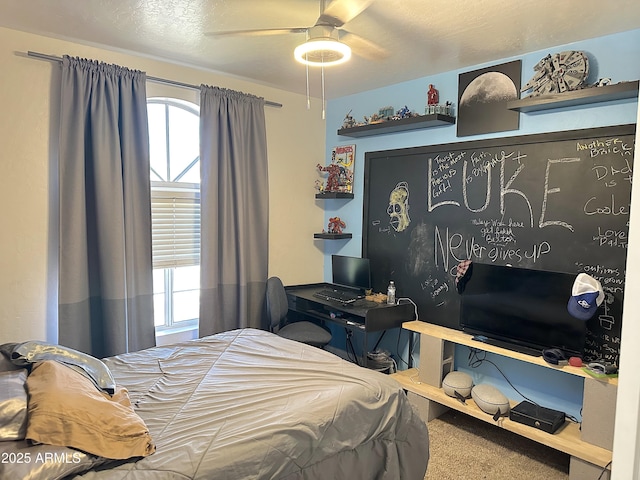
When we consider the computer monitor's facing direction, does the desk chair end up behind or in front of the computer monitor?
in front

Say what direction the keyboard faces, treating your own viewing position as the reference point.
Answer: facing the viewer and to the left of the viewer

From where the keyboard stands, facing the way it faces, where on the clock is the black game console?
The black game console is roughly at 9 o'clock from the keyboard.

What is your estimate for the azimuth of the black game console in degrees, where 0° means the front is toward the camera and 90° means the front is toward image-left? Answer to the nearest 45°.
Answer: approximately 45°

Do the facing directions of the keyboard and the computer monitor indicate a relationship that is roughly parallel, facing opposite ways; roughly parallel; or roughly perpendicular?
roughly parallel

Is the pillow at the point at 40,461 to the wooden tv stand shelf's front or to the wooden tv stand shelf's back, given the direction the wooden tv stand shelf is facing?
to the front

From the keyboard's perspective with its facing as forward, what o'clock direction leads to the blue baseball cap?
The blue baseball cap is roughly at 9 o'clock from the keyboard.

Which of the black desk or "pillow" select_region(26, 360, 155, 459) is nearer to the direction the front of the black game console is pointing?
the pillow

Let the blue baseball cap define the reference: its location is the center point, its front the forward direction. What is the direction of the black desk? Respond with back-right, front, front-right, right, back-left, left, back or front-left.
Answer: front-right

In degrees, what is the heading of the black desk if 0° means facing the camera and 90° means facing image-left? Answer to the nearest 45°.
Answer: approximately 45°

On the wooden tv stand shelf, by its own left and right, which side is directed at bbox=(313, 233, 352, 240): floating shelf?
right
